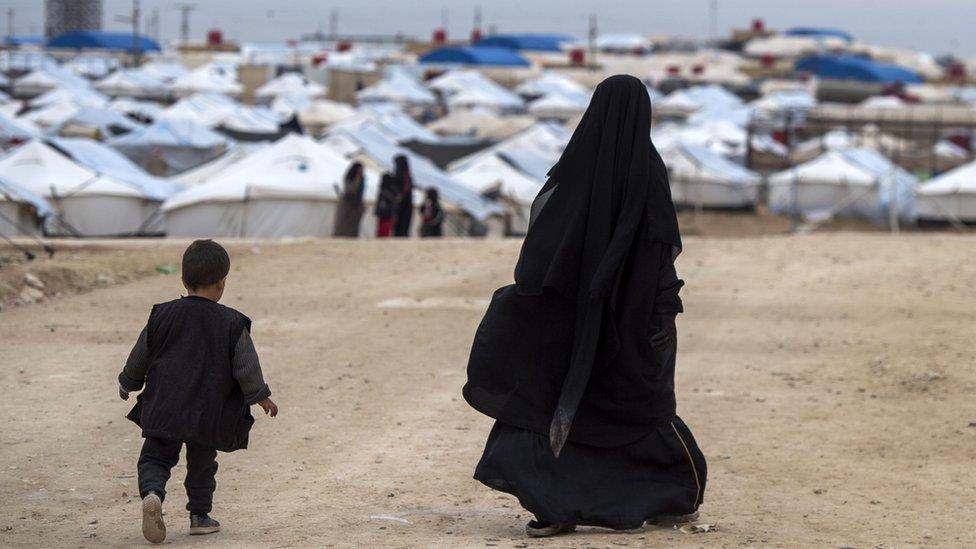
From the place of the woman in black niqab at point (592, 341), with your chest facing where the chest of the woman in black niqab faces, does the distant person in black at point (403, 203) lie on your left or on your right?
on your left

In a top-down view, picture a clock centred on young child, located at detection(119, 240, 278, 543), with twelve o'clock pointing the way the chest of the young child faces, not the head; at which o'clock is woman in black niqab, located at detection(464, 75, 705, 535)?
The woman in black niqab is roughly at 3 o'clock from the young child.

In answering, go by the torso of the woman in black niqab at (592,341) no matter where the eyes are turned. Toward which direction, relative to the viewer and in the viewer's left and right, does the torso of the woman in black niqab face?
facing away from the viewer and to the right of the viewer

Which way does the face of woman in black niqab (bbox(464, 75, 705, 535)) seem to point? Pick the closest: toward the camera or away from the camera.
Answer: away from the camera

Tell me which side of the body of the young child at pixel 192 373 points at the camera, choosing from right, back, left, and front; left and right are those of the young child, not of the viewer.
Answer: back

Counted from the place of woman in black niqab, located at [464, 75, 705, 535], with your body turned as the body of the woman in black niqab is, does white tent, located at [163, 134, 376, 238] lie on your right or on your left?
on your left

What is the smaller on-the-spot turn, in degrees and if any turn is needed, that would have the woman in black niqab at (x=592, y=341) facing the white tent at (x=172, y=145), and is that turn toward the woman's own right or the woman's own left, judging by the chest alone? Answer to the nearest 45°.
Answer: approximately 45° to the woman's own left

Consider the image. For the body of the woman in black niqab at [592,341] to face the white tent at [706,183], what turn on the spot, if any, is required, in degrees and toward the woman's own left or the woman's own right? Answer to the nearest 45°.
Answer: approximately 45° to the woman's own left

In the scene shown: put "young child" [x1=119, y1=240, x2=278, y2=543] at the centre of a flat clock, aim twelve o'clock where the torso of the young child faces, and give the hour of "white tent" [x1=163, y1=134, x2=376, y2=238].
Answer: The white tent is roughly at 12 o'clock from the young child.
